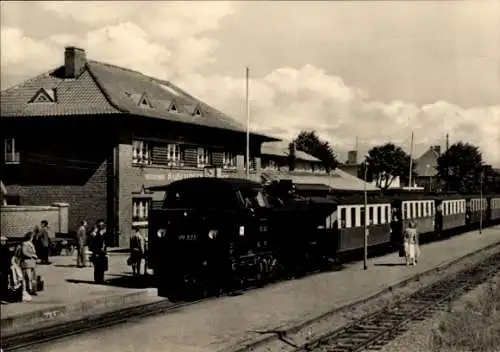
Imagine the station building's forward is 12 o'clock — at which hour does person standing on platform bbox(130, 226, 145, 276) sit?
The person standing on platform is roughly at 1 o'clock from the station building.

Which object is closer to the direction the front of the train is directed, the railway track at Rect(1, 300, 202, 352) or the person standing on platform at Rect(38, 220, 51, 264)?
the railway track

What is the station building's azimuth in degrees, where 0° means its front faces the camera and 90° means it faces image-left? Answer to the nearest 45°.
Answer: approximately 315°

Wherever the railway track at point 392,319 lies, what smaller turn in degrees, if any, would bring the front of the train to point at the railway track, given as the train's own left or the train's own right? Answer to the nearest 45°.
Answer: approximately 90° to the train's own left

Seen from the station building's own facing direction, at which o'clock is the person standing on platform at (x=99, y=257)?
The person standing on platform is roughly at 1 o'clock from the station building.

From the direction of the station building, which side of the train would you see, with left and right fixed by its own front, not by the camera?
right

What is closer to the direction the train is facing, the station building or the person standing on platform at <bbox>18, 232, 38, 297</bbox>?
the person standing on platform

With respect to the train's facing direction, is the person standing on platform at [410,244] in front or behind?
behind

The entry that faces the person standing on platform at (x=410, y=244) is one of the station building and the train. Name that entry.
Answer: the station building

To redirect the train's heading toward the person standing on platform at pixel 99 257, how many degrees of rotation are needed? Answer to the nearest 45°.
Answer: approximately 45° to its right

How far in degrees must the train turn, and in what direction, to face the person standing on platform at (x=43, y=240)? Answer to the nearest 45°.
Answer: approximately 90° to its right

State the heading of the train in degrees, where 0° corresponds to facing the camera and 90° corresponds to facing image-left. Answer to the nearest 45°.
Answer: approximately 45°

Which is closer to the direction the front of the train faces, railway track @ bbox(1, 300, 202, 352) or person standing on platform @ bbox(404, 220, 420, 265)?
the railway track

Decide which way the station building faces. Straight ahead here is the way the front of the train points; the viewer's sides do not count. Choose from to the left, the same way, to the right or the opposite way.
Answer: to the left
